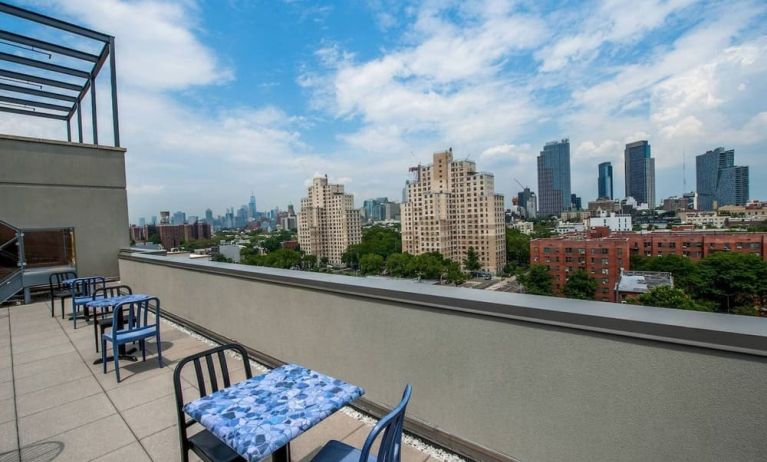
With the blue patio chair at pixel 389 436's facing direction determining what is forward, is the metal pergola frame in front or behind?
in front

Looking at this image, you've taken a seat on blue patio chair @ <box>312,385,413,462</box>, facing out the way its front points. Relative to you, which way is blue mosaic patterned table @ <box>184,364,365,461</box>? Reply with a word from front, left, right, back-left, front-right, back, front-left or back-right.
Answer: front

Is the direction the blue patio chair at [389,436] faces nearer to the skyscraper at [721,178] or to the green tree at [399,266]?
the green tree

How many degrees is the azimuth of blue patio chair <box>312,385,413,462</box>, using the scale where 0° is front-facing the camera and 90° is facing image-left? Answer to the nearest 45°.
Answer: approximately 135°

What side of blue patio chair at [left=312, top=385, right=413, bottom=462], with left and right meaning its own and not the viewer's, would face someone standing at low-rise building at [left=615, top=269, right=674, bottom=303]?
right

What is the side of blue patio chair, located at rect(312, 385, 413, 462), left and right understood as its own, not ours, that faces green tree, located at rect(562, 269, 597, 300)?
right

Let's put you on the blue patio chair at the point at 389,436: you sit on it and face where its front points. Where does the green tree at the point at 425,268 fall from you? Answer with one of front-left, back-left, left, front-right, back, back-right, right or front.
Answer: front-right

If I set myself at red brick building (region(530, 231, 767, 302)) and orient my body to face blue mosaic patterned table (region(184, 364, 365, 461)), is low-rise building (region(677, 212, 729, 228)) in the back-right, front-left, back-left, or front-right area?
back-left

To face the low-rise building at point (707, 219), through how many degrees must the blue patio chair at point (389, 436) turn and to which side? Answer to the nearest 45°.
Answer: approximately 90° to its right

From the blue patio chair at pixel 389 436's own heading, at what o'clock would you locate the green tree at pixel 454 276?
The green tree is roughly at 2 o'clock from the blue patio chair.

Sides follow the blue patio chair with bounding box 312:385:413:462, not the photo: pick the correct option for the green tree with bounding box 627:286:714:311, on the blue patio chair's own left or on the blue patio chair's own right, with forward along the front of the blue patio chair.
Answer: on the blue patio chair's own right

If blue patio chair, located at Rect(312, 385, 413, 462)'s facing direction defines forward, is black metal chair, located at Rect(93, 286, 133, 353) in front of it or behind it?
in front

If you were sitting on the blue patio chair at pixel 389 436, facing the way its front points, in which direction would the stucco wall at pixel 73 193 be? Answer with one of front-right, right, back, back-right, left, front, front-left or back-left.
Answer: front

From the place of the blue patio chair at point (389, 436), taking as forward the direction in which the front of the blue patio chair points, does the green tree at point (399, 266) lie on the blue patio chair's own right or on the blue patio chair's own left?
on the blue patio chair's own right

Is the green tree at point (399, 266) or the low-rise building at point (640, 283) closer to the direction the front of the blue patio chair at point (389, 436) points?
the green tree
